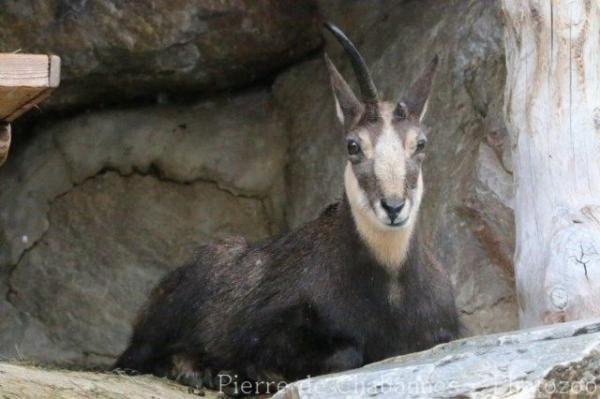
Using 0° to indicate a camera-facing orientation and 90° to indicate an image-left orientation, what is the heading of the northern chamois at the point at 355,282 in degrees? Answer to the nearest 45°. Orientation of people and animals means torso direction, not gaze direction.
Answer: approximately 315°

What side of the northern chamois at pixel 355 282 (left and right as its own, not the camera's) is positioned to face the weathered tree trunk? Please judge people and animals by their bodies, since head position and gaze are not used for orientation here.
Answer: front
